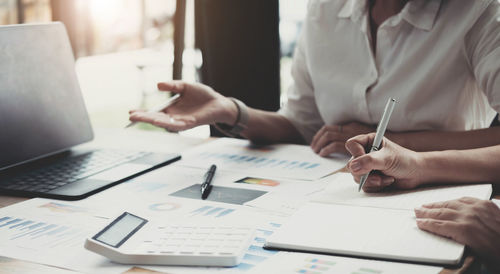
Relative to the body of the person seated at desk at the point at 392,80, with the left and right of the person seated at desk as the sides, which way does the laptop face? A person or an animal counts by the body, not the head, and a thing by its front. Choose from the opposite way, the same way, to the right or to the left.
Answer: to the left

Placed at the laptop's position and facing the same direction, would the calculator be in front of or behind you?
in front

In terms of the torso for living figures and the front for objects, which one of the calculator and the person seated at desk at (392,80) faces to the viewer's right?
the calculator

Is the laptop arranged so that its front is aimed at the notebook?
yes

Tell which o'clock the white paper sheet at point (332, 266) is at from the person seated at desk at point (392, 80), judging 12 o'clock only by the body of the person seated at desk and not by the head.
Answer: The white paper sheet is roughly at 11 o'clock from the person seated at desk.

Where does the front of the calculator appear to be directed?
to the viewer's right

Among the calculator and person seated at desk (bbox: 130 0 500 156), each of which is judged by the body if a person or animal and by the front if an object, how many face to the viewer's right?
1

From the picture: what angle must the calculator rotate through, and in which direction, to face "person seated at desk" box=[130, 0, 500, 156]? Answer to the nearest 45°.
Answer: approximately 45° to its left

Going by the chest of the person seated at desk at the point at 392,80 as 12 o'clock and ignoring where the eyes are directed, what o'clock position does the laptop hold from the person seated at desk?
The laptop is roughly at 1 o'clock from the person seated at desk.
